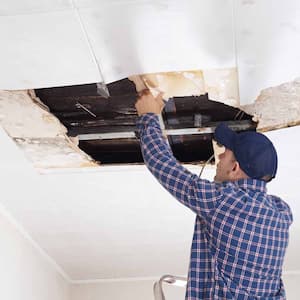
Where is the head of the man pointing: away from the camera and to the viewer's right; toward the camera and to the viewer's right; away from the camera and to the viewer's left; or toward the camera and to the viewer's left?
away from the camera and to the viewer's left

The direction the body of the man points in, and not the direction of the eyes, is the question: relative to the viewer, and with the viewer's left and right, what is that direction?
facing away from the viewer and to the left of the viewer

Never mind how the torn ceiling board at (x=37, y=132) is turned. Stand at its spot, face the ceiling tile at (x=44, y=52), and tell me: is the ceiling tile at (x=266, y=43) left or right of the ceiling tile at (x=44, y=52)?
left

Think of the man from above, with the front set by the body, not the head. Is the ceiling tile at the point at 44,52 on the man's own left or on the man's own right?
on the man's own left
